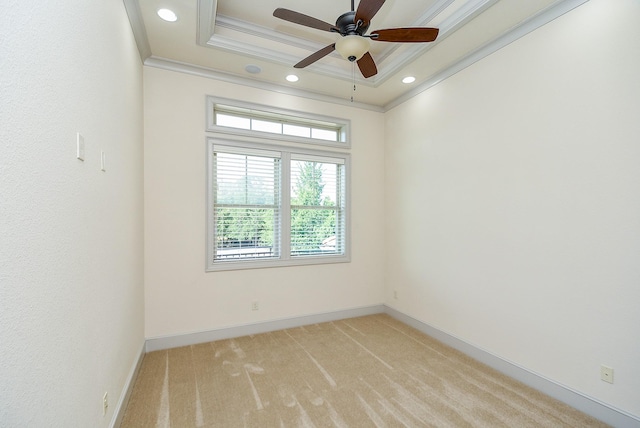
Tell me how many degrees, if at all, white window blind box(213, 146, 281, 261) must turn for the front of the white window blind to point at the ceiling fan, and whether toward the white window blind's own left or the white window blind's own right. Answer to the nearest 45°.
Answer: approximately 45° to the white window blind's own left

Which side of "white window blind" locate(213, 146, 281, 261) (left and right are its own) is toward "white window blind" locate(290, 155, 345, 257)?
left

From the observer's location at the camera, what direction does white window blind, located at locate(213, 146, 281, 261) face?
facing the viewer
